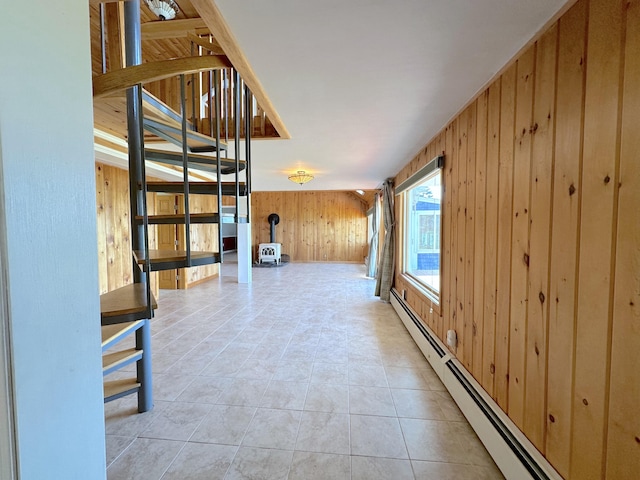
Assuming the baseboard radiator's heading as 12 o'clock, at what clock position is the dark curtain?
The dark curtain is roughly at 2 o'clock from the baseboard radiator.

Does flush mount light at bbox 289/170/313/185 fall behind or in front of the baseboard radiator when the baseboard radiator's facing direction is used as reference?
in front

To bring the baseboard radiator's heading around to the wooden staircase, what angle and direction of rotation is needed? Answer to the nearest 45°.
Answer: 0° — it already faces it

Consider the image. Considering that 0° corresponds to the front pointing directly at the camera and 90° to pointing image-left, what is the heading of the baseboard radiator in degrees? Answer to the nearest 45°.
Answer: approximately 90°
